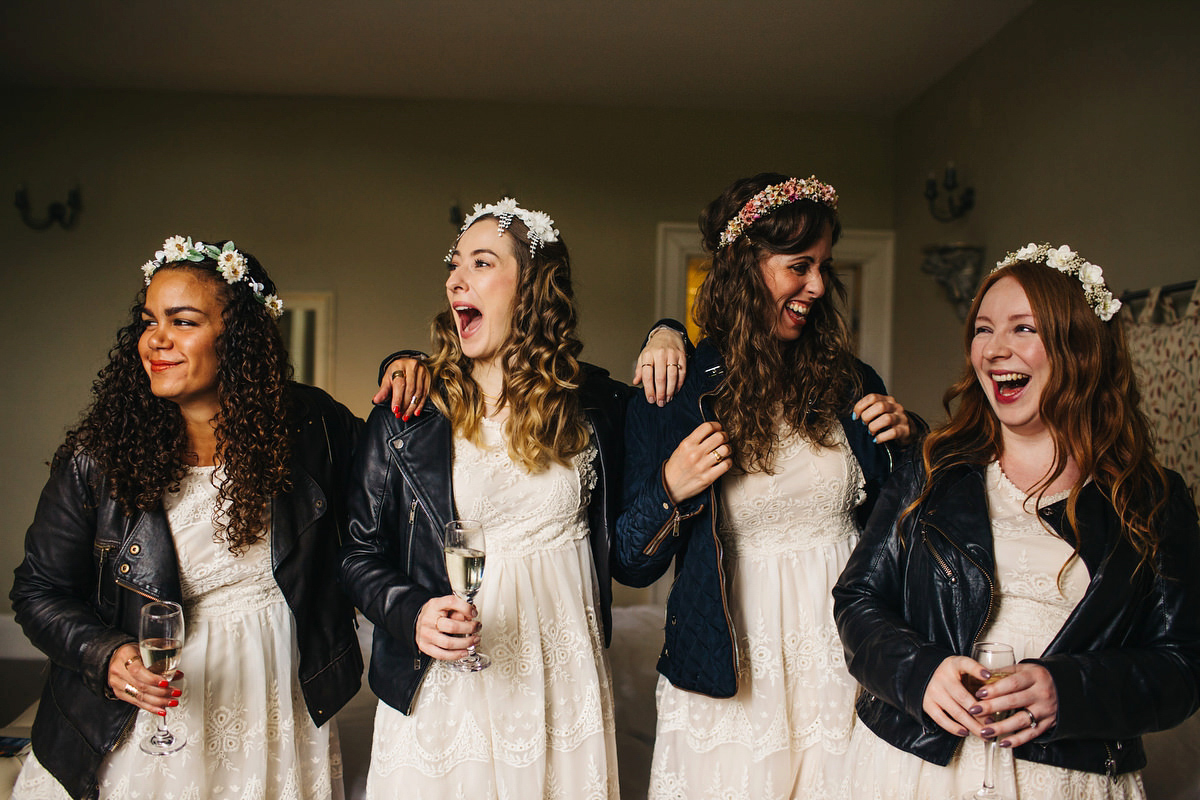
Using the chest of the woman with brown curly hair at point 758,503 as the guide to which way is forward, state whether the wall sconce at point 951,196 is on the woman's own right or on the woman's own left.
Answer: on the woman's own left

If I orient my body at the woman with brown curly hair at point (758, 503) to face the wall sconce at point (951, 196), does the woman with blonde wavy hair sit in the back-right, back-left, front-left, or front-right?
back-left

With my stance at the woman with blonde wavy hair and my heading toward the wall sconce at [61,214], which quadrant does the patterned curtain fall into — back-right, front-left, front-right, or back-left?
back-right

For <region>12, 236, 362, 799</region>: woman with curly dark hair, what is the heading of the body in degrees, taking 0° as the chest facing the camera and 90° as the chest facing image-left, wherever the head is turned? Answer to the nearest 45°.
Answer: approximately 0°

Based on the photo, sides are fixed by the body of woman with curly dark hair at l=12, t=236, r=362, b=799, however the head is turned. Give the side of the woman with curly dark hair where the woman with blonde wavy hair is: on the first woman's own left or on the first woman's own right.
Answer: on the first woman's own left

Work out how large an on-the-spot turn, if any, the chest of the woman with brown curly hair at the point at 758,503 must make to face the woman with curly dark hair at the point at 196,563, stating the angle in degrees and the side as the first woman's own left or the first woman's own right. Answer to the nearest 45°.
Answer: approximately 135° to the first woman's own right

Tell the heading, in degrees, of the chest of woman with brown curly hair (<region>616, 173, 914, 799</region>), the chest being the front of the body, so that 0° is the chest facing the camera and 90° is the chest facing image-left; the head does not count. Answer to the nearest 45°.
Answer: approximately 315°
